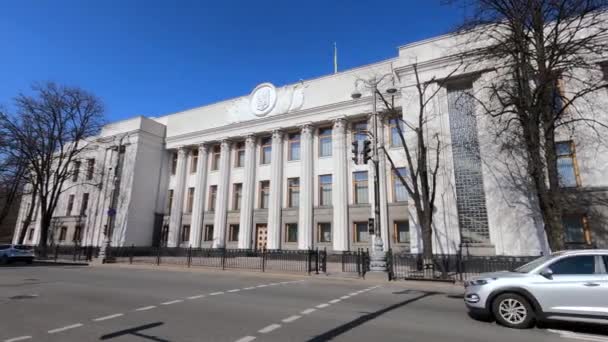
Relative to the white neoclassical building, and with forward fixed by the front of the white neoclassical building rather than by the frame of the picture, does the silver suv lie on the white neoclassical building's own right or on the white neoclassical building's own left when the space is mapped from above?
on the white neoclassical building's own left

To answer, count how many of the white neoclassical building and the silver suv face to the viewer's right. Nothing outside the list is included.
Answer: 0

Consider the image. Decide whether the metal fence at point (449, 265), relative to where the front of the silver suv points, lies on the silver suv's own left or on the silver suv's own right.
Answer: on the silver suv's own right

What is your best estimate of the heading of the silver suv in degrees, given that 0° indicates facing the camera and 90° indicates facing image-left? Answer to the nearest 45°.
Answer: approximately 90°

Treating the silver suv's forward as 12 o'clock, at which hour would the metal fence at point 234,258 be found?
The metal fence is roughly at 1 o'clock from the silver suv.

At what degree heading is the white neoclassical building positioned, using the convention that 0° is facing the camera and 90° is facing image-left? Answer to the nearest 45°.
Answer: approximately 45°

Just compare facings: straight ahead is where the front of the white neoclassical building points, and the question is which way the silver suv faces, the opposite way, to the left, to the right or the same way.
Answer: to the right

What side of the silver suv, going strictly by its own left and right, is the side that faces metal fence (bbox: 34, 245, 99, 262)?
front

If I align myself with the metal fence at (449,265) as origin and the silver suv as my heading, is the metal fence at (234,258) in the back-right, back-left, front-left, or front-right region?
back-right
